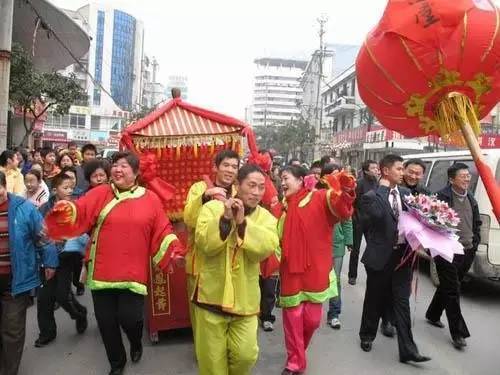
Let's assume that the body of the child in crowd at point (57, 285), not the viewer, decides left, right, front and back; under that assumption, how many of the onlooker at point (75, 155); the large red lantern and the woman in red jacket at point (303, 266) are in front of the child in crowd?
2

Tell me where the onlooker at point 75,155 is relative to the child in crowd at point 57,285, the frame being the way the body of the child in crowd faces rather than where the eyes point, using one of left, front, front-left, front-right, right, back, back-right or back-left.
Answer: back-left

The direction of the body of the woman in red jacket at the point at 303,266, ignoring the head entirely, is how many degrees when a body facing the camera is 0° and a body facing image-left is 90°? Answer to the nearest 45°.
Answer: approximately 45°

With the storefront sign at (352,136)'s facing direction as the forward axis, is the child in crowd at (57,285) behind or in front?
in front

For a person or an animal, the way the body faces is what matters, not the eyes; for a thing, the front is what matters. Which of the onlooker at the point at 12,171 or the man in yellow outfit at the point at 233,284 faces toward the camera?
the man in yellow outfit

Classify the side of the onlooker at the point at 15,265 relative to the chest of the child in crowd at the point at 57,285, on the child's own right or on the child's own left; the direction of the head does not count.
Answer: on the child's own right

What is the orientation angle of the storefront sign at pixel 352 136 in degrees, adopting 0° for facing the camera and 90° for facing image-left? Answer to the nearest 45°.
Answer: approximately 45°

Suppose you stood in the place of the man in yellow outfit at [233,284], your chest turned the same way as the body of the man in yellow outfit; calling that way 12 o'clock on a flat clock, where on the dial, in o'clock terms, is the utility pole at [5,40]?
The utility pole is roughly at 5 o'clock from the man in yellow outfit.

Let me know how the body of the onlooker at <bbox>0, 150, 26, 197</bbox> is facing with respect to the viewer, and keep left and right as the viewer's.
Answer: facing to the right of the viewer

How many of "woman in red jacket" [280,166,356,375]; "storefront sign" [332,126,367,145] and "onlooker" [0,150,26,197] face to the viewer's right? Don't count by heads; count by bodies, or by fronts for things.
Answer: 1

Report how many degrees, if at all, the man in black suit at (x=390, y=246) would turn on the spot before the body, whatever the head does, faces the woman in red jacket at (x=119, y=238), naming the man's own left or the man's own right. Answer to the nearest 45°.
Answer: approximately 90° to the man's own right
